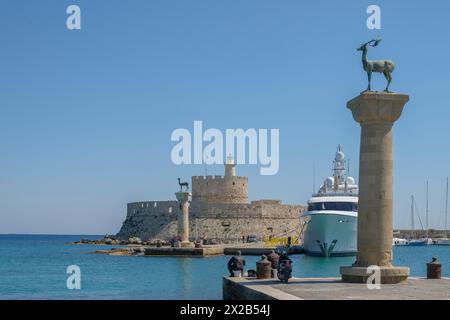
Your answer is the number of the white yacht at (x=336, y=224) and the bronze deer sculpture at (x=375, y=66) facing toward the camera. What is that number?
1

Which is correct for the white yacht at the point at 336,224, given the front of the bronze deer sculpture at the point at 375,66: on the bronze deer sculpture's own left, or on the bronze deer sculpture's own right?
on the bronze deer sculpture's own right

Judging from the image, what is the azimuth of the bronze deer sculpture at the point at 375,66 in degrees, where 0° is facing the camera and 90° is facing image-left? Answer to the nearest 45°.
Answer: approximately 90°

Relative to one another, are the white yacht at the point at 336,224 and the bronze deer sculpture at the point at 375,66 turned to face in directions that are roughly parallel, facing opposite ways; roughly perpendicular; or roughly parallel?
roughly perpendicular

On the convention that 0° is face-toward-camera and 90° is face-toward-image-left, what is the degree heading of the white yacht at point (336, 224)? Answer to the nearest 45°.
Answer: approximately 0°

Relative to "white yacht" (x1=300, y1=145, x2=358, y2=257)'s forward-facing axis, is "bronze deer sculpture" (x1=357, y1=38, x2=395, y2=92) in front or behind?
in front
